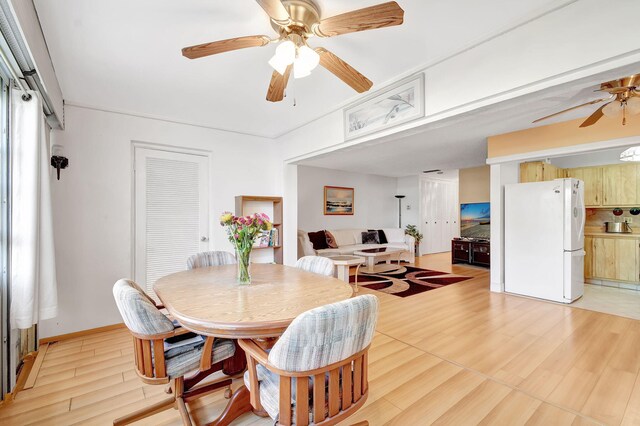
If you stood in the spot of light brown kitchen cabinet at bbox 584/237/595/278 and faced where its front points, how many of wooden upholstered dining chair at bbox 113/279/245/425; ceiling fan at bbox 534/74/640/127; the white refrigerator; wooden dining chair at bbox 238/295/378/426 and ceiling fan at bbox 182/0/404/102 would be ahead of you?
5

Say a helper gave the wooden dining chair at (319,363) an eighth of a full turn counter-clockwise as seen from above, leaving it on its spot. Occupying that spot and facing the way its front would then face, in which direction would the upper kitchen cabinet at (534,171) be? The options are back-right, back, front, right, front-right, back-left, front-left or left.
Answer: back-right

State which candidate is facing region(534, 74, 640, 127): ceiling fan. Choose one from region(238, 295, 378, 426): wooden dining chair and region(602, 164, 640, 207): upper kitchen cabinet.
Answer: the upper kitchen cabinet

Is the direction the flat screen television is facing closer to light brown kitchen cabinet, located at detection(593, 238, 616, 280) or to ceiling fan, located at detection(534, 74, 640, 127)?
the ceiling fan

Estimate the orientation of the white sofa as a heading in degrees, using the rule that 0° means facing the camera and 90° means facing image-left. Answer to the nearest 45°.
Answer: approximately 0°

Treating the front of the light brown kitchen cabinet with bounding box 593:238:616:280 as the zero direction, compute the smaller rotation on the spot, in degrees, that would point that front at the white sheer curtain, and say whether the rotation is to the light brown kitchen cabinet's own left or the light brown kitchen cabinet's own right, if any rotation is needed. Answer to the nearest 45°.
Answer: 0° — it already faces it

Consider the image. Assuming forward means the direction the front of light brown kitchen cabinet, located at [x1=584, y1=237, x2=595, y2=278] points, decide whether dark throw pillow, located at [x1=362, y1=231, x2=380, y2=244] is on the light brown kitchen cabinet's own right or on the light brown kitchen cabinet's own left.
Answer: on the light brown kitchen cabinet's own right

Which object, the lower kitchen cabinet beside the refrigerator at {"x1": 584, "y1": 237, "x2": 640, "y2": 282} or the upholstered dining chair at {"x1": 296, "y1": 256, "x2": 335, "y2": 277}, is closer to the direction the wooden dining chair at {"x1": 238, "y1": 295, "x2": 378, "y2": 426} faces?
the upholstered dining chair

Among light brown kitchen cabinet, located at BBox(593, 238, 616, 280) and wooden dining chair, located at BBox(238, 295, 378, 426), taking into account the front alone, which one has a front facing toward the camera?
the light brown kitchen cabinet

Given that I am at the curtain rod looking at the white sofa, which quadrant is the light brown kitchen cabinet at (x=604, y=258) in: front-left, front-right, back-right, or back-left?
front-right

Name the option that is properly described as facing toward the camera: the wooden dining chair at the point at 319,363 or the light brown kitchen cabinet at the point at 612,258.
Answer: the light brown kitchen cabinet

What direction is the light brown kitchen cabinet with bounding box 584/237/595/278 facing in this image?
toward the camera

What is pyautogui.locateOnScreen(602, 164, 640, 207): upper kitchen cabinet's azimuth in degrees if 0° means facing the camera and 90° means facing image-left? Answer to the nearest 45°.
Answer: approximately 0°

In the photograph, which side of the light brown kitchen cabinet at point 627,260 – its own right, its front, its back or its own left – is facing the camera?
front

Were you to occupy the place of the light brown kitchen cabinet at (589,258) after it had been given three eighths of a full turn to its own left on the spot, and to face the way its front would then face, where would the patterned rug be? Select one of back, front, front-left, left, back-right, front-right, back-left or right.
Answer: back

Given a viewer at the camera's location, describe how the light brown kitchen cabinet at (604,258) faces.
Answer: facing the viewer

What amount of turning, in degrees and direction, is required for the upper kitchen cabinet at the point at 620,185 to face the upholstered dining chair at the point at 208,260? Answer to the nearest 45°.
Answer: approximately 45° to its right
